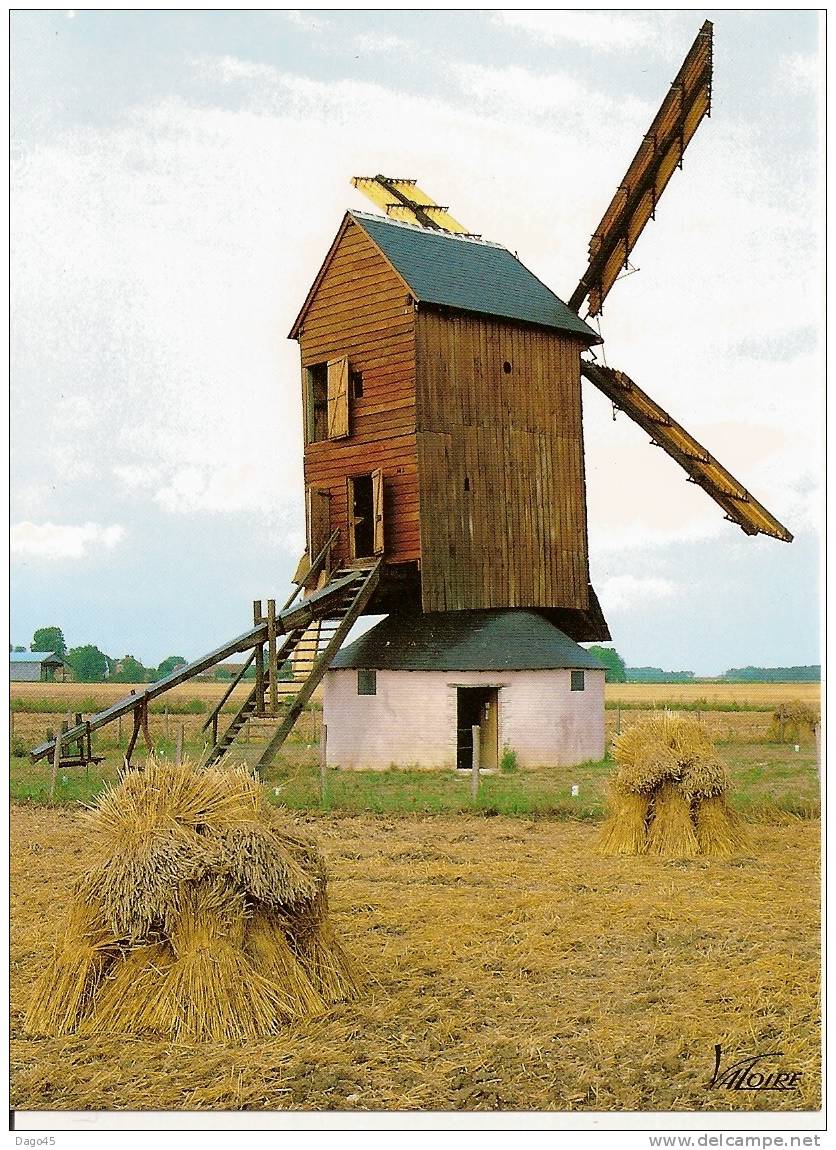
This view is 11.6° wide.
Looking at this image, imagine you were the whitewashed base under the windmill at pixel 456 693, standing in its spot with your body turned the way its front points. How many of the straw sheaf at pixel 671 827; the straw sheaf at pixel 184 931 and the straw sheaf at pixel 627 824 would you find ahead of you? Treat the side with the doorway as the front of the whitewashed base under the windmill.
3

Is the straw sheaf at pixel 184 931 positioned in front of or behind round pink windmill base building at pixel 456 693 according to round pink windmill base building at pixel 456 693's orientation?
in front

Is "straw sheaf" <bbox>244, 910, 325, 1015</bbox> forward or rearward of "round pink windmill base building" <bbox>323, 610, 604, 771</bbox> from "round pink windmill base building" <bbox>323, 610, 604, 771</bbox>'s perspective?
forward

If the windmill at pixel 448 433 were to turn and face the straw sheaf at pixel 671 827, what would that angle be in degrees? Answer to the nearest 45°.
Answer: approximately 135° to its right

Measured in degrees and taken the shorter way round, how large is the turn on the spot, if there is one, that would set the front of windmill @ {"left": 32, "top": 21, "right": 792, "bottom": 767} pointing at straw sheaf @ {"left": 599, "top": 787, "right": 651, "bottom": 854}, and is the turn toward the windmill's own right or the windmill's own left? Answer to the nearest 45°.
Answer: approximately 135° to the windmill's own right

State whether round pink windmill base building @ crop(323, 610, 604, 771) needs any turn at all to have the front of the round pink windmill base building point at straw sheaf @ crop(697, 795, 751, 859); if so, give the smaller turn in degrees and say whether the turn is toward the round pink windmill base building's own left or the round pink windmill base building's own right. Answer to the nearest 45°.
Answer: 0° — it already faces it

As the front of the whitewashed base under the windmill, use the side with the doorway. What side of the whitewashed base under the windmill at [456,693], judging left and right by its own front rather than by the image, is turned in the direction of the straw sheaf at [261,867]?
front

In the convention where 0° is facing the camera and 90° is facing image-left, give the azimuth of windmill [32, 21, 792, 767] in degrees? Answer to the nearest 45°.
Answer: approximately 225°

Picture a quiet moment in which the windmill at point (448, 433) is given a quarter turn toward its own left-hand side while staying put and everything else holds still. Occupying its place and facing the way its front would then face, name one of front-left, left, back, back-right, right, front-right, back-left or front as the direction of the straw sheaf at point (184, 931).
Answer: back-left

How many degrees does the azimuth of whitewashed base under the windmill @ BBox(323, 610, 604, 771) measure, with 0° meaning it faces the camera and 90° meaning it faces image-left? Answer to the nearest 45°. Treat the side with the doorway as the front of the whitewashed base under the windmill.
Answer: approximately 0°
